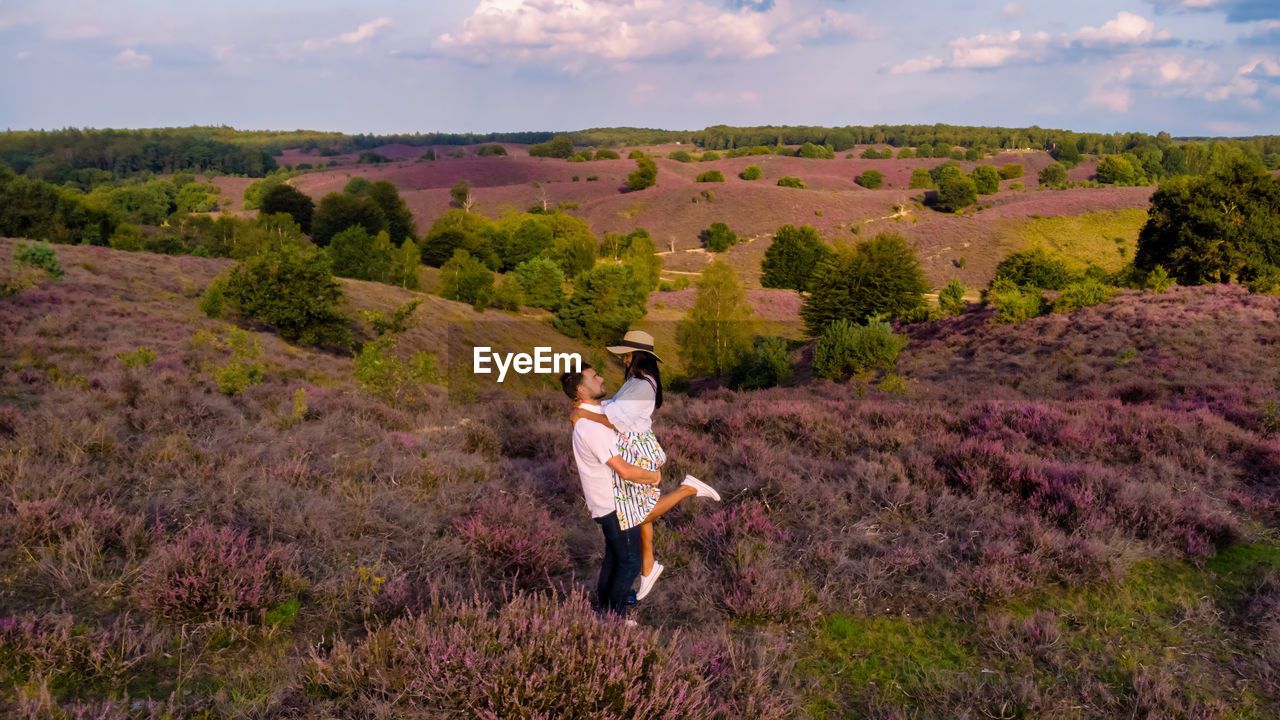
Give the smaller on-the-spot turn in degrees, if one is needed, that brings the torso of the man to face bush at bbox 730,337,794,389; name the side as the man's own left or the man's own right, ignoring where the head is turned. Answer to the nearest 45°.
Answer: approximately 90° to the man's own left

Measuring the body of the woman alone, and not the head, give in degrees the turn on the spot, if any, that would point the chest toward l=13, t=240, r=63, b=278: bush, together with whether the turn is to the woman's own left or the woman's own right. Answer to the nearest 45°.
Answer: approximately 45° to the woman's own right

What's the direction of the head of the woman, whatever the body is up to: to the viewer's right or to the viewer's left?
to the viewer's left

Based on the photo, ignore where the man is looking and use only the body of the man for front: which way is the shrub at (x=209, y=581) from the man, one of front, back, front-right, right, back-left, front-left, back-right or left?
back

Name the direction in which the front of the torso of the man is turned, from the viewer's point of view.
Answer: to the viewer's right

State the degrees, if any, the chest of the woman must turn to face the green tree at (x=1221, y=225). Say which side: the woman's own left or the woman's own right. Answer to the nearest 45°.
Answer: approximately 135° to the woman's own right

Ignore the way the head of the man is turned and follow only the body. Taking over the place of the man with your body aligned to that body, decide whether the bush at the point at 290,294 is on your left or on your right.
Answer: on your left

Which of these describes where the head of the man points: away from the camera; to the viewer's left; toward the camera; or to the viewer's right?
to the viewer's right

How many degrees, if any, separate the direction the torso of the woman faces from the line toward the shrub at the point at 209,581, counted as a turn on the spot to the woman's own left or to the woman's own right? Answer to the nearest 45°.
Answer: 0° — they already face it

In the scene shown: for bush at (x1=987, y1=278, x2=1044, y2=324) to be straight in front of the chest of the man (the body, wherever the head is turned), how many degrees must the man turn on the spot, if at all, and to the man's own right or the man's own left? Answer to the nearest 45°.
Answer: approximately 45° to the man's own left

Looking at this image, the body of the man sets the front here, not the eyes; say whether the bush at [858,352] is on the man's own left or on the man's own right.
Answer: on the man's own left

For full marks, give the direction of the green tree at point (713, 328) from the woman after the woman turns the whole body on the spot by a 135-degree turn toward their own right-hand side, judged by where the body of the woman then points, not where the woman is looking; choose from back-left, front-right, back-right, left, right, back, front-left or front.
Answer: front-left

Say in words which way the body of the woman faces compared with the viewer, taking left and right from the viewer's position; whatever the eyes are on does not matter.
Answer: facing to the left of the viewer
